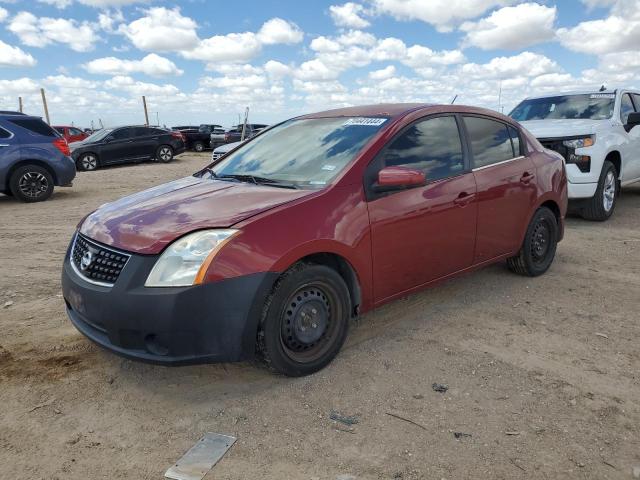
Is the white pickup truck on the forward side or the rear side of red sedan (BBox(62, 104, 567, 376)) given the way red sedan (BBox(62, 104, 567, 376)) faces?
on the rear side

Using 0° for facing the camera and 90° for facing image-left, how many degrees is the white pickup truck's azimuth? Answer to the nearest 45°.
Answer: approximately 45°

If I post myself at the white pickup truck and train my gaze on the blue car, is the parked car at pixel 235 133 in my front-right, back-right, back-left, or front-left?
front-right

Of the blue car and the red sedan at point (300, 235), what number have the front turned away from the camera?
0

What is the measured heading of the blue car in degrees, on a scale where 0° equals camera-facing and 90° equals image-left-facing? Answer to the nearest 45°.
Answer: approximately 90°

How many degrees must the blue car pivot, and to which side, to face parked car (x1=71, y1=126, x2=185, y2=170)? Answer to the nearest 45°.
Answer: approximately 90° to its right

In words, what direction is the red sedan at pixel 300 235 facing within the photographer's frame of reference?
facing the viewer and to the left of the viewer

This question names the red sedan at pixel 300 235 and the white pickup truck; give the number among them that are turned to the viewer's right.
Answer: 0

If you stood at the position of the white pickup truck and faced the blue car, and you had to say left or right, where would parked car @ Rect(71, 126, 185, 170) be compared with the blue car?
right

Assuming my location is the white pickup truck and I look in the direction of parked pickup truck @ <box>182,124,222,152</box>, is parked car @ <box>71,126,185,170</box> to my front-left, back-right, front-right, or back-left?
front-left

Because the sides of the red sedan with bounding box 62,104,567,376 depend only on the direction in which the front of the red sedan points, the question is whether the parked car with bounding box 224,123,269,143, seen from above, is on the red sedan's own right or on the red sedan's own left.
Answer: on the red sedan's own right
